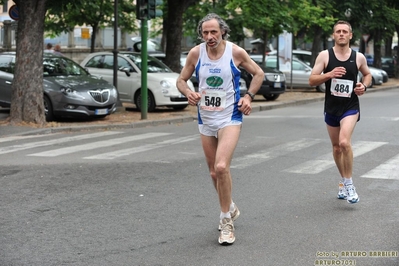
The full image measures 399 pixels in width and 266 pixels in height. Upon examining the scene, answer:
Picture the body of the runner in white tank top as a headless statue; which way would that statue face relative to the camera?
toward the camera

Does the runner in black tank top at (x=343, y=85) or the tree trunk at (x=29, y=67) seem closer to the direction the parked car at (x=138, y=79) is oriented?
the runner in black tank top

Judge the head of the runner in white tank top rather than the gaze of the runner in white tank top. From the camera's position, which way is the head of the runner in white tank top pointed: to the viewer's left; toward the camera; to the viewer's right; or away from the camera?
toward the camera

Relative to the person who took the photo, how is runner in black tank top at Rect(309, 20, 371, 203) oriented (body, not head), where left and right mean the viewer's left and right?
facing the viewer

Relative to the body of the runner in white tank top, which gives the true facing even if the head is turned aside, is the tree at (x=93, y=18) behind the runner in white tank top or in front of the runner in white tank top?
behind

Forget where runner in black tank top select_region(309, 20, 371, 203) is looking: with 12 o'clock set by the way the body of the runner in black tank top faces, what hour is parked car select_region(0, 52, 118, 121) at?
The parked car is roughly at 5 o'clock from the runner in black tank top.

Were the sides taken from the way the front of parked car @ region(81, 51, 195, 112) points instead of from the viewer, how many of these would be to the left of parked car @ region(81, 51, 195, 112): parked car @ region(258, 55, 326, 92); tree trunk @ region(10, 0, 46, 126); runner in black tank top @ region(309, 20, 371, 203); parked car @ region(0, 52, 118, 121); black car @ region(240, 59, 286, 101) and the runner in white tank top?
2

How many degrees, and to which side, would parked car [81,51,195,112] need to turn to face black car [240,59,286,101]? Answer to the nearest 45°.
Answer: approximately 90° to its left

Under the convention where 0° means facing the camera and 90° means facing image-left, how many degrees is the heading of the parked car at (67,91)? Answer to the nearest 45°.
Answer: approximately 315°

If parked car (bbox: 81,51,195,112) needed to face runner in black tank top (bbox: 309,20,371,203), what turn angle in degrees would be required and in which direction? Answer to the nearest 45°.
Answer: approximately 45° to its right

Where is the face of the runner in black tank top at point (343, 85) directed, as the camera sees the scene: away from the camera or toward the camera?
toward the camera

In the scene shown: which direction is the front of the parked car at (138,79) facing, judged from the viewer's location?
facing the viewer and to the right of the viewer

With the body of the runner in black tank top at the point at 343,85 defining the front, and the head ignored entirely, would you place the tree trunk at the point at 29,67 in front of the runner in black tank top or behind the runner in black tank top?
behind

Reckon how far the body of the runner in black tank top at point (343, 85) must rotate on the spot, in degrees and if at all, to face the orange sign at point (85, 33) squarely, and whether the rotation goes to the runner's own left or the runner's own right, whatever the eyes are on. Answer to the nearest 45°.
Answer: approximately 180°
